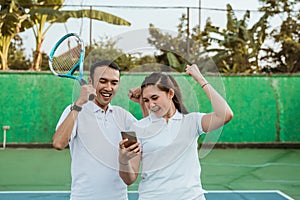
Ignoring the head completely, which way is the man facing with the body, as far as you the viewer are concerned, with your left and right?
facing the viewer

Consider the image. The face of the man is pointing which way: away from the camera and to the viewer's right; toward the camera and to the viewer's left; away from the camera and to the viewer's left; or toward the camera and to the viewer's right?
toward the camera and to the viewer's right

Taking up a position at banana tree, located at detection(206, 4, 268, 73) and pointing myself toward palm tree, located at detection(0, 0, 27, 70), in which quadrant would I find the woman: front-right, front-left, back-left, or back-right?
front-left

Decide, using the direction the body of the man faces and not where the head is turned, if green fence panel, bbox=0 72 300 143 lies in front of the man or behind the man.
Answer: behind

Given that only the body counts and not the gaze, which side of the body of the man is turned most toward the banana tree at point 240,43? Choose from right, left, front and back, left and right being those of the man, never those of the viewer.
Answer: back

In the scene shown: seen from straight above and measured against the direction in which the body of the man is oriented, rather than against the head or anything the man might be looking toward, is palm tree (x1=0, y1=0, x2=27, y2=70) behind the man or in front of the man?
behind

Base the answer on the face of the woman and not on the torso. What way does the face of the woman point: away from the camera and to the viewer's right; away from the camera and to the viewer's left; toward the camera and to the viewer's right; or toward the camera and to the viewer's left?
toward the camera and to the viewer's left
